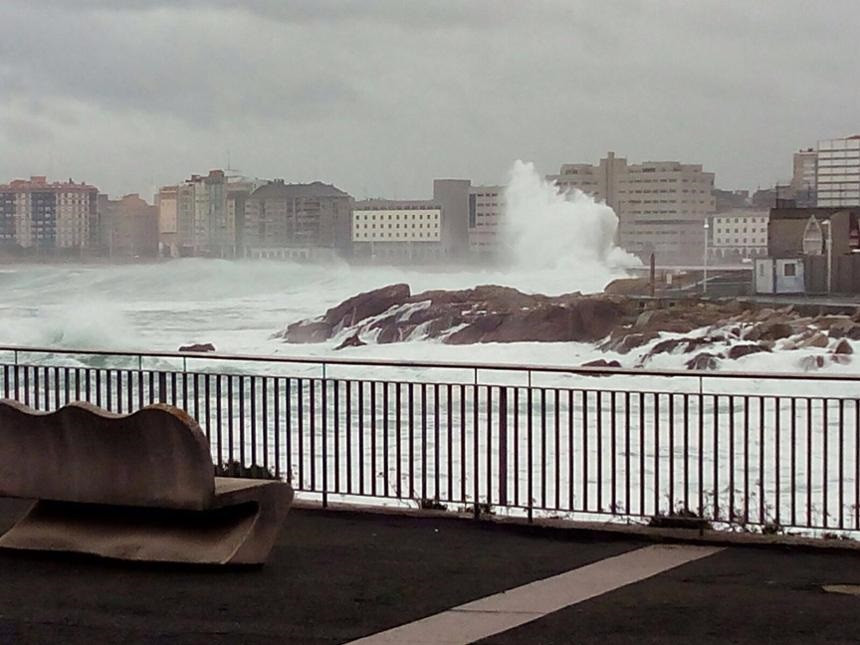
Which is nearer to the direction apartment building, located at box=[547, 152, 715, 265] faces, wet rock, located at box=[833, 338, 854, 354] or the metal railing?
the metal railing

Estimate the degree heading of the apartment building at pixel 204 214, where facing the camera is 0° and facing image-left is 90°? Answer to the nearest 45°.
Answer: approximately 0°

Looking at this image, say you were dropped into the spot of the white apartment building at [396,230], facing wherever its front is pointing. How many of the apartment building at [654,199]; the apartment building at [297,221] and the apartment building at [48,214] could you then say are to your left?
1

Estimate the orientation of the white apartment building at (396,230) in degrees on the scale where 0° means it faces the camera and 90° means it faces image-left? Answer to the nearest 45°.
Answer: approximately 0°

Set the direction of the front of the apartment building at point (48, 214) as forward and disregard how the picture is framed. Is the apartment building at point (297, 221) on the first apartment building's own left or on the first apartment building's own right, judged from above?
on the first apartment building's own left

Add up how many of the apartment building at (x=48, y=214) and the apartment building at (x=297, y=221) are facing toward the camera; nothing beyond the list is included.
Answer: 2

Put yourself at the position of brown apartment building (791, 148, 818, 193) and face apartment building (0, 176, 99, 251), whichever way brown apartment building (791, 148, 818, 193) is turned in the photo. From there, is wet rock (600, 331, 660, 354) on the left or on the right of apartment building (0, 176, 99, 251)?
left

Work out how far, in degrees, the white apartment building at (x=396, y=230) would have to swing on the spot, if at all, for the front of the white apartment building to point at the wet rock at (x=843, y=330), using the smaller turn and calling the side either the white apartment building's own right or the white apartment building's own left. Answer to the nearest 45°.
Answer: approximately 45° to the white apartment building's own left

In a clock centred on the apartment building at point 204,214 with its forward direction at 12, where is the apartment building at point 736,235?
the apartment building at point 736,235 is roughly at 10 o'clock from the apartment building at point 204,214.

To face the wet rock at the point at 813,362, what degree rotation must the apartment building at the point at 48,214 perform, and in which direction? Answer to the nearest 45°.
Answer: approximately 45° to its left
